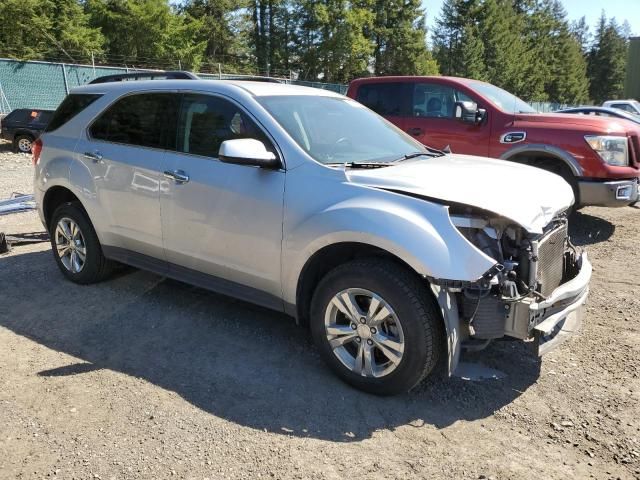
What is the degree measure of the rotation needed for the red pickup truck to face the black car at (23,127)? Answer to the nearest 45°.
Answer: approximately 180°

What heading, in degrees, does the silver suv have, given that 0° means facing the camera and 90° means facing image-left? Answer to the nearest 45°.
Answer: approximately 315°

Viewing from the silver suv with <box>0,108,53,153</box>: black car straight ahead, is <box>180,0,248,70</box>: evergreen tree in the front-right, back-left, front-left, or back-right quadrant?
front-right

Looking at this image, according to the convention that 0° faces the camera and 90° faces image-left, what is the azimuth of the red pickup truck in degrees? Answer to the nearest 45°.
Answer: approximately 315°

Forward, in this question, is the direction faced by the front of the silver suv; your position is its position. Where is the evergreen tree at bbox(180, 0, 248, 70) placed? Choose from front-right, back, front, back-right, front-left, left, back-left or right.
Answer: back-left

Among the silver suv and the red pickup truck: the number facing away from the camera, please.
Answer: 0

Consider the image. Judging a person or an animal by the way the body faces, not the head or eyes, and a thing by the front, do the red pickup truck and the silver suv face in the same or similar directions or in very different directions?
same or similar directions

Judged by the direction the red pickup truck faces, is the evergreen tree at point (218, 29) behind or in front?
behind

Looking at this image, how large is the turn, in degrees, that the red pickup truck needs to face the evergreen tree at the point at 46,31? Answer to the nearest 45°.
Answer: approximately 180°

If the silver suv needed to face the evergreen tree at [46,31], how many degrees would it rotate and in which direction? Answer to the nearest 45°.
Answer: approximately 180°

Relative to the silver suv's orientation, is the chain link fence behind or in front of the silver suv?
behind

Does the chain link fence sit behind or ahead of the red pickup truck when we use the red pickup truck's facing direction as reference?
behind

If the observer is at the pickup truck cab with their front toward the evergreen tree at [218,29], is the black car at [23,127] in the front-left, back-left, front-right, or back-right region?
front-left
